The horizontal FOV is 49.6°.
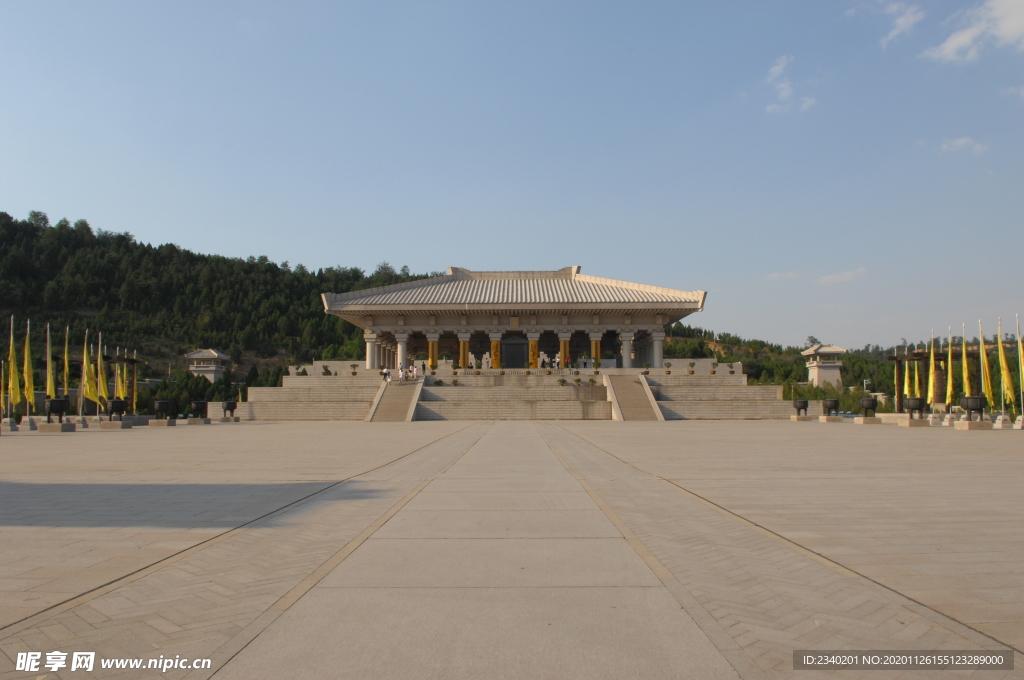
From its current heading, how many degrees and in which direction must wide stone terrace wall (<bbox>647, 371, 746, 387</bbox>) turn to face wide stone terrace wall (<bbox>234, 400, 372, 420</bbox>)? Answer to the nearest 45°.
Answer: approximately 45° to its right

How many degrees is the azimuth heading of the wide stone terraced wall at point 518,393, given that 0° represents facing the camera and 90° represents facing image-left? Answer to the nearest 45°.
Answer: approximately 0°

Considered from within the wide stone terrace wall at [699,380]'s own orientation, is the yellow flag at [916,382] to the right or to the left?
on its left

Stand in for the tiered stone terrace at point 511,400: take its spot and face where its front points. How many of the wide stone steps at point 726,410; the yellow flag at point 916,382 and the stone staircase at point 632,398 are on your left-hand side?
3

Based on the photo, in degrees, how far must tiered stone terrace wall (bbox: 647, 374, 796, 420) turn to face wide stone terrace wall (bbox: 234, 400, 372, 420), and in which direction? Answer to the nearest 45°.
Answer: approximately 90° to its right

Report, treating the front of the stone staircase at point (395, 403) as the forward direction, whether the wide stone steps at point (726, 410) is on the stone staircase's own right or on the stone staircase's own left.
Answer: on the stone staircase's own left

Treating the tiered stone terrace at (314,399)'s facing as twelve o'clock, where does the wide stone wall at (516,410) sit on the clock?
The wide stone wall is roughly at 10 o'clock from the tiered stone terrace.

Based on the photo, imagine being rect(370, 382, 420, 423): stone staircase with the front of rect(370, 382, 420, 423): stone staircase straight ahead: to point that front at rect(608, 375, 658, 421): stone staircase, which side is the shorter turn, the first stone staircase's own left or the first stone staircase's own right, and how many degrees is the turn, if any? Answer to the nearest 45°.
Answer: approximately 90° to the first stone staircase's own left

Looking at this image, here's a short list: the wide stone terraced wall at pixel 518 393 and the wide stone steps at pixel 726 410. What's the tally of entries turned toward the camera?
2
